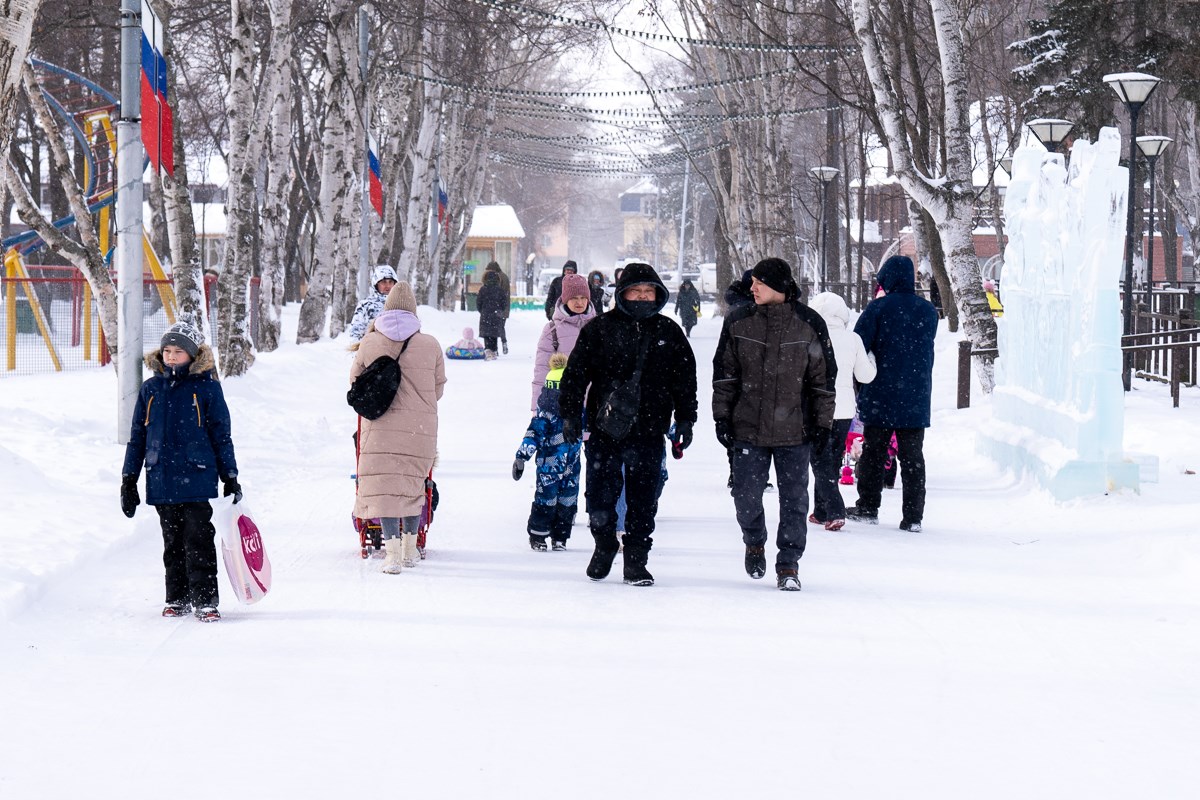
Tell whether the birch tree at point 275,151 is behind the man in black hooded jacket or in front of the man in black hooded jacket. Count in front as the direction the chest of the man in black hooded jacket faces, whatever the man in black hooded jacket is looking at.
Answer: behind

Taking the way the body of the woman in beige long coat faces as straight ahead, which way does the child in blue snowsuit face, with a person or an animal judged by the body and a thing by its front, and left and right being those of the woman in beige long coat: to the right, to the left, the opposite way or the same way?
the opposite way

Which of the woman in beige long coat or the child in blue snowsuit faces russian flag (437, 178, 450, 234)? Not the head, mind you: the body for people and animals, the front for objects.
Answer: the woman in beige long coat

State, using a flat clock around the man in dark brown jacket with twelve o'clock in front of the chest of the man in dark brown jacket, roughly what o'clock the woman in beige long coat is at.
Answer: The woman in beige long coat is roughly at 3 o'clock from the man in dark brown jacket.

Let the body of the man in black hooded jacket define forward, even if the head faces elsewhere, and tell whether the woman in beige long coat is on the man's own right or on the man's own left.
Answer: on the man's own right

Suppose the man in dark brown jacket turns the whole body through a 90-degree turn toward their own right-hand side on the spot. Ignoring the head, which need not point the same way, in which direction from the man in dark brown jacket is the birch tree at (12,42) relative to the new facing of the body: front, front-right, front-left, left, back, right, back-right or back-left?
front

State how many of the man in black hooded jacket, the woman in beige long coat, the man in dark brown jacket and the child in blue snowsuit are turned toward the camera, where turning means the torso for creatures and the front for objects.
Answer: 3

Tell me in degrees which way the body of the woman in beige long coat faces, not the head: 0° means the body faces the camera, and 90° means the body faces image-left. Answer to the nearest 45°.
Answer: approximately 180°

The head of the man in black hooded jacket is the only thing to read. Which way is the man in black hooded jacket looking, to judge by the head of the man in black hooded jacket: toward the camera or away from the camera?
toward the camera

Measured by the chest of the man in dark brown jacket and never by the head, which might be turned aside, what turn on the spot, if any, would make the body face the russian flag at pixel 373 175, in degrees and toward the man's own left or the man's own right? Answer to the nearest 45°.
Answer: approximately 180°

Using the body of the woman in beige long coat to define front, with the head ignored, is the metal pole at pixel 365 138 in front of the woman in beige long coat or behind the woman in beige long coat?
in front

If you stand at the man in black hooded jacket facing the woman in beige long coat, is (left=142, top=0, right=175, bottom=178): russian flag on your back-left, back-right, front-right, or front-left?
front-right

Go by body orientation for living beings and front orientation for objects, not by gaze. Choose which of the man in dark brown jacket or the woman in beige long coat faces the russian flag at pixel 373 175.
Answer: the woman in beige long coat

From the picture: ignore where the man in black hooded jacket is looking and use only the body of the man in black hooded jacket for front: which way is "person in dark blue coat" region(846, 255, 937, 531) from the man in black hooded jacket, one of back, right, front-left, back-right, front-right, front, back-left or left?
back-left

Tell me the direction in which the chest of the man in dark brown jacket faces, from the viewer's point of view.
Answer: toward the camera

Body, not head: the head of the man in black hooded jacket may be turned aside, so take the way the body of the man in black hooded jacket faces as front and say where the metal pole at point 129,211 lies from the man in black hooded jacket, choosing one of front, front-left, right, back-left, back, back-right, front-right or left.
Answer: back-right

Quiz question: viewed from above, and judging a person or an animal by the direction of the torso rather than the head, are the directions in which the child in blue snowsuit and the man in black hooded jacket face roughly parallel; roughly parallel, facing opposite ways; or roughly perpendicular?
roughly parallel

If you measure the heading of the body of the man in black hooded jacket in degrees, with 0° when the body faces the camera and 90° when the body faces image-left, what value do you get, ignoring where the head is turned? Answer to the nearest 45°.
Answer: approximately 0°
